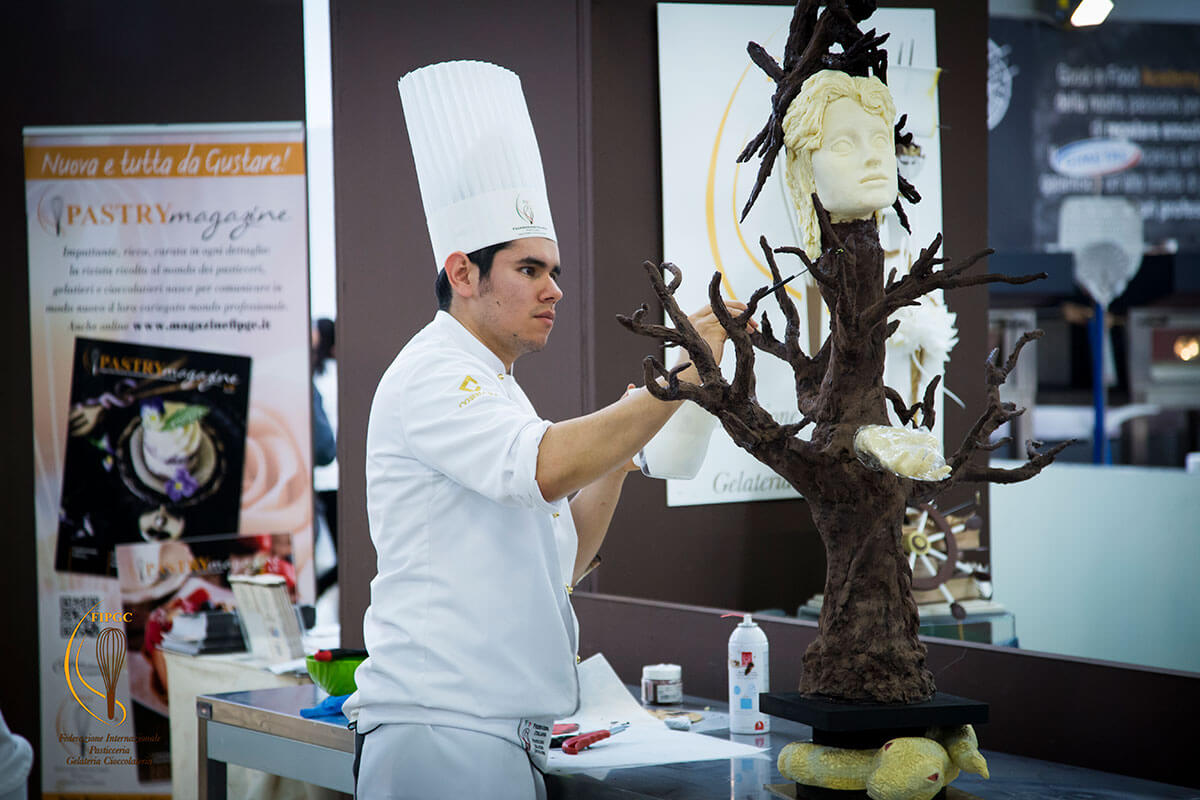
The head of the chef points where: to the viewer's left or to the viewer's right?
to the viewer's right

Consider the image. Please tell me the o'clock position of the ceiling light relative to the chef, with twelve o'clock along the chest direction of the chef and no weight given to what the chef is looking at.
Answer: The ceiling light is roughly at 11 o'clock from the chef.

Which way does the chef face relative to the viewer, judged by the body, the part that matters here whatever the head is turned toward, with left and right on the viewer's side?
facing to the right of the viewer

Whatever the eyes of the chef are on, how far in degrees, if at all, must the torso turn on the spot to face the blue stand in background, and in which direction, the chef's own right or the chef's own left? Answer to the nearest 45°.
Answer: approximately 45° to the chef's own left

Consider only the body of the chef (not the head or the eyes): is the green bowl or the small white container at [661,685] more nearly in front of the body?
the small white container
